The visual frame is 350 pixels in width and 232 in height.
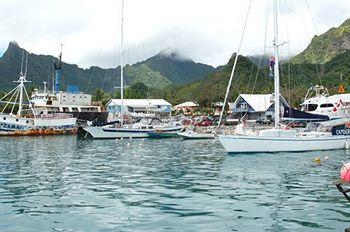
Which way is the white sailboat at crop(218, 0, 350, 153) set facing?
to the viewer's left
